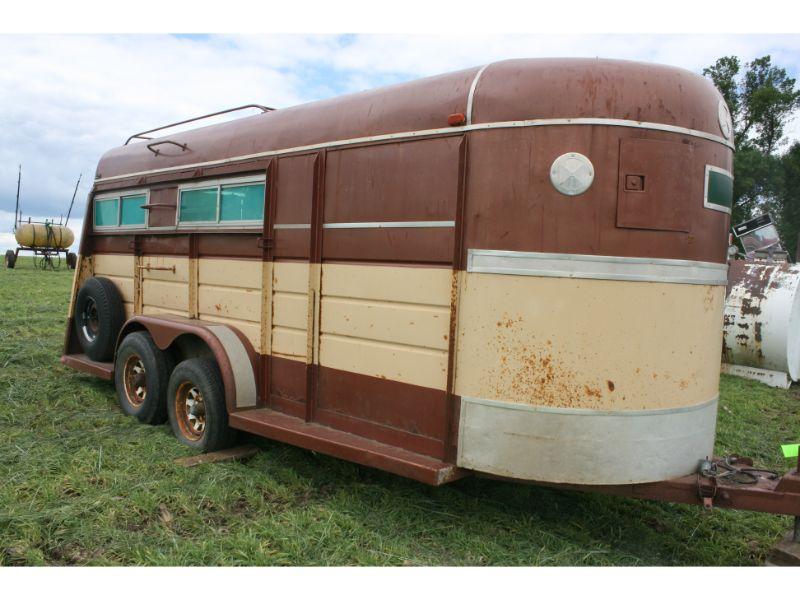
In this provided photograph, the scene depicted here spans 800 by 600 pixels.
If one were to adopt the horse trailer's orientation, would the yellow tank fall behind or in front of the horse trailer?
behind

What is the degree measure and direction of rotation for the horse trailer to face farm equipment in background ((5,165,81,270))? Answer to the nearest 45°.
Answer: approximately 180°

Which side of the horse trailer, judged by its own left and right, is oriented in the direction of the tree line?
left

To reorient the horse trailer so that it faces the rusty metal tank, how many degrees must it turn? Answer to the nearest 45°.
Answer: approximately 90° to its left

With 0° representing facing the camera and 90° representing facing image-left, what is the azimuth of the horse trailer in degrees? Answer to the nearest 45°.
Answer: approximately 315°
